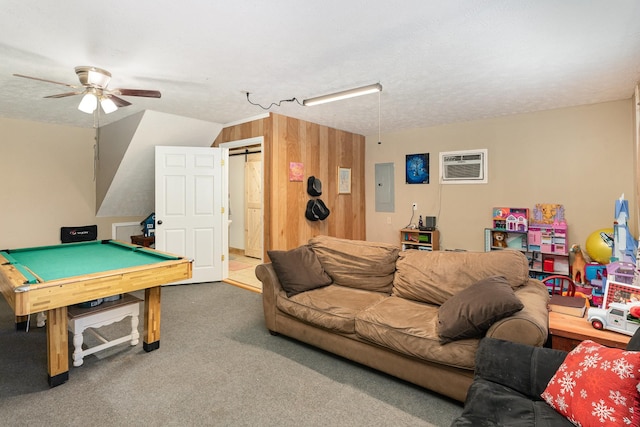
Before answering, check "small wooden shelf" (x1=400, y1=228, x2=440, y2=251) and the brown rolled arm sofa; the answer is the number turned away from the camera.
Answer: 0

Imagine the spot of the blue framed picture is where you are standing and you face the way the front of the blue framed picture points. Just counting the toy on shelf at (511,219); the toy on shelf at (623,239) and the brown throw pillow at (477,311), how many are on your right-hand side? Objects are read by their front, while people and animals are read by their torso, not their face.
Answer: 0

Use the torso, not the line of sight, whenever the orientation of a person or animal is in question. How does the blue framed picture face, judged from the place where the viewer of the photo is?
facing the viewer and to the left of the viewer

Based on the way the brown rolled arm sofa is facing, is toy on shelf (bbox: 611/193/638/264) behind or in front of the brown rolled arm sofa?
behind

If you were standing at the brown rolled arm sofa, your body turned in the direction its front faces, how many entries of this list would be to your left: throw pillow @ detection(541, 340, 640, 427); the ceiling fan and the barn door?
1

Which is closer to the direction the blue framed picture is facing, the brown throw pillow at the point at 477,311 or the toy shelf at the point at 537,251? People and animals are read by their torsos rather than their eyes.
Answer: the brown throw pillow

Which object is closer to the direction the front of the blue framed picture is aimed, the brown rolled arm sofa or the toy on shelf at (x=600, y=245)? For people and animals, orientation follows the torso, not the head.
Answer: the brown rolled arm sofa

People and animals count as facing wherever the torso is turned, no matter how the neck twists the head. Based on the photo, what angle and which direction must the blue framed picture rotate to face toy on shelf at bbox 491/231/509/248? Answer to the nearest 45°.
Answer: approximately 90° to its left

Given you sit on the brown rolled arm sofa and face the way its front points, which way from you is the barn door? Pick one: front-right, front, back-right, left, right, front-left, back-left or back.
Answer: right

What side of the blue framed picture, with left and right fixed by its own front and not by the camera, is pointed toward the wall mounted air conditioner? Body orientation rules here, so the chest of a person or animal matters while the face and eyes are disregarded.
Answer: left

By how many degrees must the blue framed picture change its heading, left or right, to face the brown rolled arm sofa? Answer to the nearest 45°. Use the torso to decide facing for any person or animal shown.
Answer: approximately 45° to its left

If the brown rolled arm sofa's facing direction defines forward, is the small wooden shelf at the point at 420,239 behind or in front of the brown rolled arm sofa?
behind

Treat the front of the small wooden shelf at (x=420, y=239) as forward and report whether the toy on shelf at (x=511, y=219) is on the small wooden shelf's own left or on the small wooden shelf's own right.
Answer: on the small wooden shelf's own left

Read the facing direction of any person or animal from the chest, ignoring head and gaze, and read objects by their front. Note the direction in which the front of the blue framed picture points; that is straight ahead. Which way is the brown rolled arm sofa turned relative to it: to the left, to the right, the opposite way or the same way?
the same way

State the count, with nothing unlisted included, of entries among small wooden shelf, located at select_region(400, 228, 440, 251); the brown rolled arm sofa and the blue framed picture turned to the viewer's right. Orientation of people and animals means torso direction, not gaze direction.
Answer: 0

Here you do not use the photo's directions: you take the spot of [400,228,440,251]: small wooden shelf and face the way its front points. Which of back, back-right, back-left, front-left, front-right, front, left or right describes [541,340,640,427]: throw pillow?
front-left

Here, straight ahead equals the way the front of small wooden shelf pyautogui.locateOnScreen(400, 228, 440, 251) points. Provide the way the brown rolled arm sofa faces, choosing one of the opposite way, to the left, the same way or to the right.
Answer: the same way

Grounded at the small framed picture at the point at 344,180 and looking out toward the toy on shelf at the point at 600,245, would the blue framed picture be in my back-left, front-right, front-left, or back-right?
front-left

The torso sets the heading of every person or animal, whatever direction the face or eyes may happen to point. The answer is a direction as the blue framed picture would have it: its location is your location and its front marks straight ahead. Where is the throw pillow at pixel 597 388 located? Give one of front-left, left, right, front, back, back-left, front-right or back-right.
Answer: front-left
